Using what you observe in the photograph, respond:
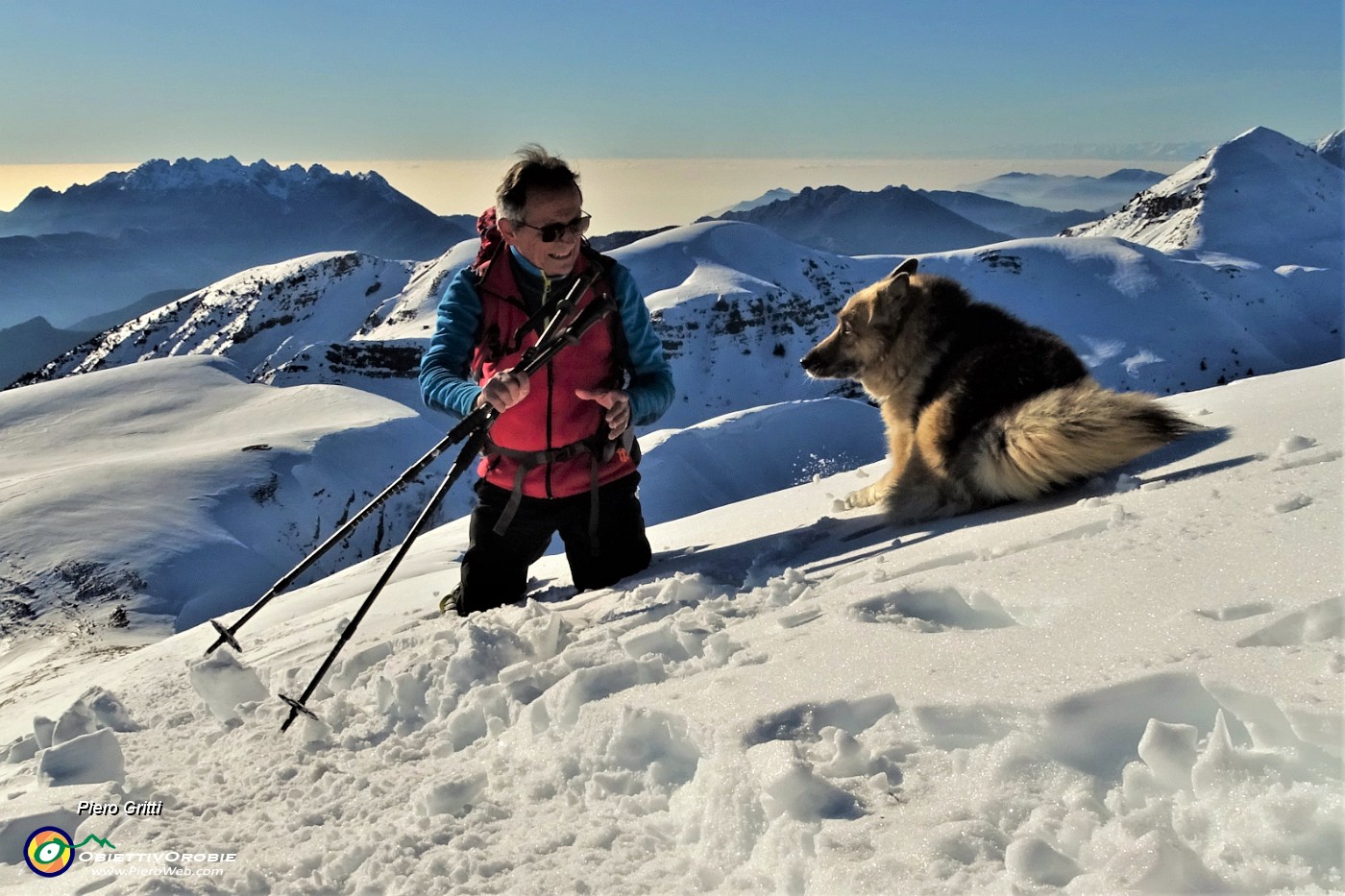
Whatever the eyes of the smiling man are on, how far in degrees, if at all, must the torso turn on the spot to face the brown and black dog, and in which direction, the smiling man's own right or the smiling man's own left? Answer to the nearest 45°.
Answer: approximately 90° to the smiling man's own left

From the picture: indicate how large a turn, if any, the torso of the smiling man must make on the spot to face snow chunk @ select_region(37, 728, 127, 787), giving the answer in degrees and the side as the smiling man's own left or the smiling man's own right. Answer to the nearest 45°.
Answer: approximately 45° to the smiling man's own right

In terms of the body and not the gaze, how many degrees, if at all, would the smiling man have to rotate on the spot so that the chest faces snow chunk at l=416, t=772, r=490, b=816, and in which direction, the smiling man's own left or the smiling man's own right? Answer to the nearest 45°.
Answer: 0° — they already face it

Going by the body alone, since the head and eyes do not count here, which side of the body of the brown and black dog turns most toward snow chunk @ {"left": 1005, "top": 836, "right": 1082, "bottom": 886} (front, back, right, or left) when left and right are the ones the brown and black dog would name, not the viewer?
left

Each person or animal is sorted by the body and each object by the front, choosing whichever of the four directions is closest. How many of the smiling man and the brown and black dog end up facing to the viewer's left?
1

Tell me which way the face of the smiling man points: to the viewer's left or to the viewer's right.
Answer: to the viewer's right

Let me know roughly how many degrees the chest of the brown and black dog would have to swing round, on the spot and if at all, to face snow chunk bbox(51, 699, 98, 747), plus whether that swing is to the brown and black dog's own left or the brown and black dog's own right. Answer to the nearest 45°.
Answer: approximately 45° to the brown and black dog's own left

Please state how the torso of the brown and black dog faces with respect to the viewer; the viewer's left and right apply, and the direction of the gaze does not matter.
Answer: facing to the left of the viewer
